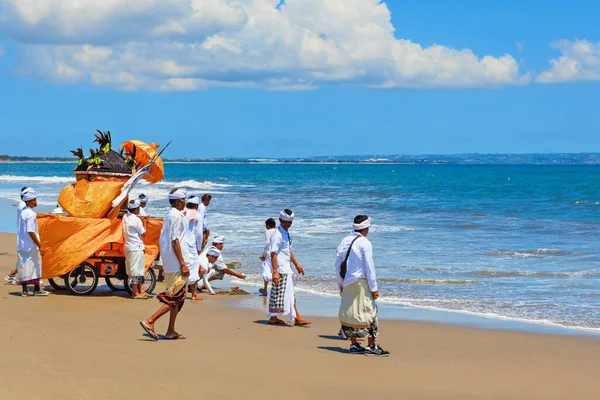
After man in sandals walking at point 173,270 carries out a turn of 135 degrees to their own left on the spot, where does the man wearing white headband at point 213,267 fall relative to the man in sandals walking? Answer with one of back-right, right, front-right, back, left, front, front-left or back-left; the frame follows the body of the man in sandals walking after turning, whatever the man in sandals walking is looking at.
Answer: front-right

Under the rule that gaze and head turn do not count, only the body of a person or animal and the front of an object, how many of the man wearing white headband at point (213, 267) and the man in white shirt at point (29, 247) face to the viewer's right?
2

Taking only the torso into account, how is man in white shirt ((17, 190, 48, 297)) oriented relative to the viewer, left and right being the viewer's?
facing to the right of the viewer

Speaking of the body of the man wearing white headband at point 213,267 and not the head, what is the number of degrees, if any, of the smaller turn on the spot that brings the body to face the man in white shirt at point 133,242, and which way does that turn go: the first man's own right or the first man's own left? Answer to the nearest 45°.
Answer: approximately 135° to the first man's own right

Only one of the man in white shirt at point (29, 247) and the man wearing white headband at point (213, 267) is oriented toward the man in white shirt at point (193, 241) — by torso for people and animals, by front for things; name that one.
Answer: the man in white shirt at point (29, 247)

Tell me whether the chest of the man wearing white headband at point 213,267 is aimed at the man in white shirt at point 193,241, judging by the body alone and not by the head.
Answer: no

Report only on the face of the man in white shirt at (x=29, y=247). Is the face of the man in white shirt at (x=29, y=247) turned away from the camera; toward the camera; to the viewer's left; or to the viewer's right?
to the viewer's right

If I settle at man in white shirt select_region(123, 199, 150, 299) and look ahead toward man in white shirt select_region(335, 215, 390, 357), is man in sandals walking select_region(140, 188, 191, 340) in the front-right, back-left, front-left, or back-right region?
front-right

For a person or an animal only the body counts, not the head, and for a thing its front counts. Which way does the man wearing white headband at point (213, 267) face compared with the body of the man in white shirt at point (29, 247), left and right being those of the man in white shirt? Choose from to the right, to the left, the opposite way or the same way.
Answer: the same way

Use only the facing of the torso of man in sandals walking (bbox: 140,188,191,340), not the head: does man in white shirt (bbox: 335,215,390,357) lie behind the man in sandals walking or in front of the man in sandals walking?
in front

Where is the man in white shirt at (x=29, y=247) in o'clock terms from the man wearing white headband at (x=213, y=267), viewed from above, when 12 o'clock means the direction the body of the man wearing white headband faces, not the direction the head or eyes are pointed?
The man in white shirt is roughly at 5 o'clock from the man wearing white headband.

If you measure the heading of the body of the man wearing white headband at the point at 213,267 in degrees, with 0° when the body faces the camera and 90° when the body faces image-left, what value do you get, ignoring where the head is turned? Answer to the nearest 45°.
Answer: approximately 270°
